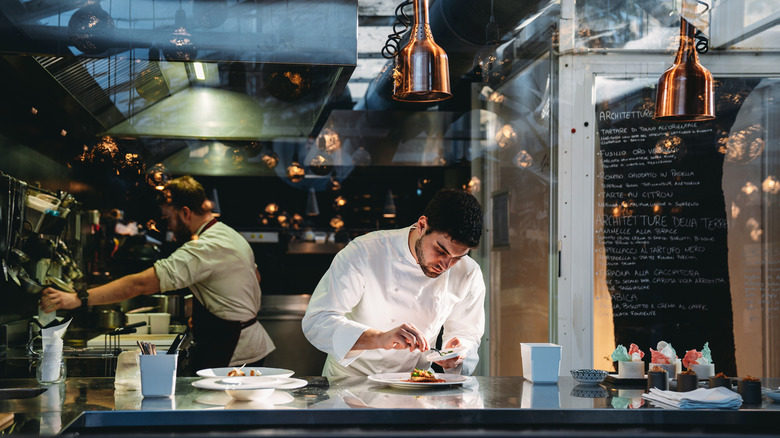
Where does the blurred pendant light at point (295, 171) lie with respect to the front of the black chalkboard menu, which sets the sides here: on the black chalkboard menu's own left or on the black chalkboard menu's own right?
on the black chalkboard menu's own right

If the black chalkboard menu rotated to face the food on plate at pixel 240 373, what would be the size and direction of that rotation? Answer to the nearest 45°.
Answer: approximately 45° to its right

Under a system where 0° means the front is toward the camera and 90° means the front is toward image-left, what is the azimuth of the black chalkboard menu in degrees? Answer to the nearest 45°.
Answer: approximately 0°

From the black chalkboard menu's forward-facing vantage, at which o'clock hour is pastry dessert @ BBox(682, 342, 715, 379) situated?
The pastry dessert is roughly at 12 o'clock from the black chalkboard menu.

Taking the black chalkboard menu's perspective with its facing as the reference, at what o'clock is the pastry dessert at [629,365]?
The pastry dessert is roughly at 12 o'clock from the black chalkboard menu.

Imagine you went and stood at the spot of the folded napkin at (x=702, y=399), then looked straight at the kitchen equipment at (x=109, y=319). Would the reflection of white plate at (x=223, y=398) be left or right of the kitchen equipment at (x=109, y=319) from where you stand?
left

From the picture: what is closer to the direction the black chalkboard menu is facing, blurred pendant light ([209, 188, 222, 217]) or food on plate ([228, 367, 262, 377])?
the food on plate

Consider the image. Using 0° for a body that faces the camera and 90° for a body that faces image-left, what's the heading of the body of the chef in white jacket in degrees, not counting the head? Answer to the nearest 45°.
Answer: approximately 315°

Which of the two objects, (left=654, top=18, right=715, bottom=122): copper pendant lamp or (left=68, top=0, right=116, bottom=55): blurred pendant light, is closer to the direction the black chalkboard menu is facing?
the copper pendant lamp

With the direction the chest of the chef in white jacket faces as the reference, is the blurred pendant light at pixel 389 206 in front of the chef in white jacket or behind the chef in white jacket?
behind
